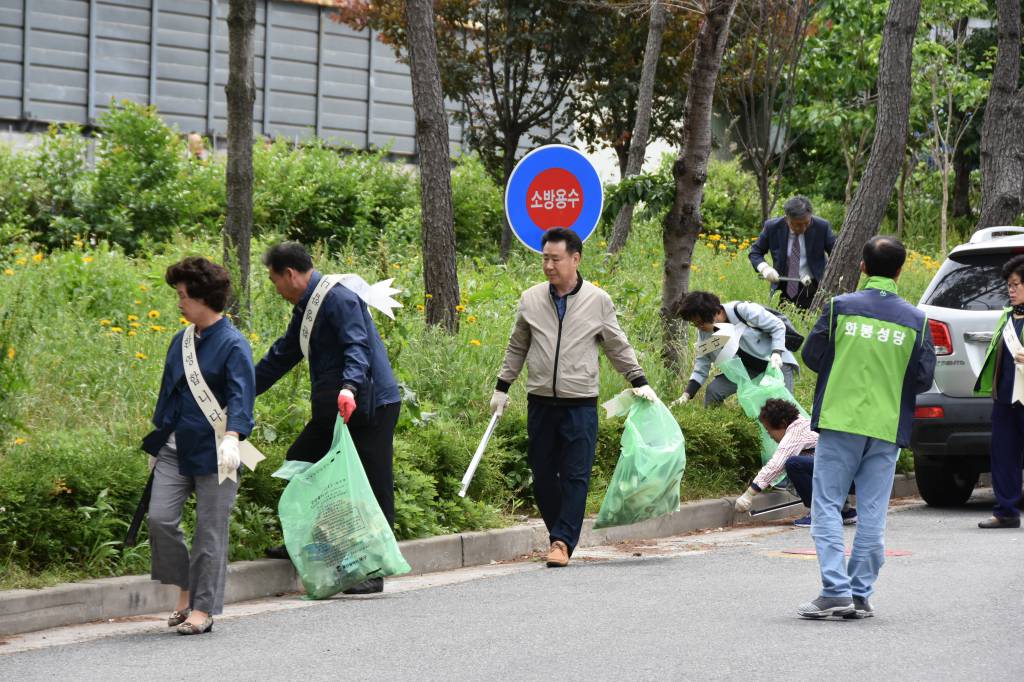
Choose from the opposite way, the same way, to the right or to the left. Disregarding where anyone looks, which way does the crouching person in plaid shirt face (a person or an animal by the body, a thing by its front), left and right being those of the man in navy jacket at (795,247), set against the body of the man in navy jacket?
to the right

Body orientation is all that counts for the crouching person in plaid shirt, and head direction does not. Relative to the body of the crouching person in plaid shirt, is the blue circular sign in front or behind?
in front

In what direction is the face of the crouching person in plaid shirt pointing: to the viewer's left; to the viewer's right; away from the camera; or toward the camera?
to the viewer's left

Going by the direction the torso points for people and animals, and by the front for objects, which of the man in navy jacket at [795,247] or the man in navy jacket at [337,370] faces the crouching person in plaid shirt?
the man in navy jacket at [795,247]

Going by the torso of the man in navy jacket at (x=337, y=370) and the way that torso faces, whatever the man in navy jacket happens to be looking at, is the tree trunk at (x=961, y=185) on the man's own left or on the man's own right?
on the man's own right

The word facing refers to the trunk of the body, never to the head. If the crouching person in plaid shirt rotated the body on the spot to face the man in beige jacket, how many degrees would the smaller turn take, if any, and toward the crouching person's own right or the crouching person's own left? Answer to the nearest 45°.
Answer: approximately 45° to the crouching person's own left

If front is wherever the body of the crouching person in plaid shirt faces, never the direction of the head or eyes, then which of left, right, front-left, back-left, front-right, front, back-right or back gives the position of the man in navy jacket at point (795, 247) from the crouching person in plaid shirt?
right

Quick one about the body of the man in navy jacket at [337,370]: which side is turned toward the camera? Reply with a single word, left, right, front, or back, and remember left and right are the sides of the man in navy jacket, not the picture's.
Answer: left

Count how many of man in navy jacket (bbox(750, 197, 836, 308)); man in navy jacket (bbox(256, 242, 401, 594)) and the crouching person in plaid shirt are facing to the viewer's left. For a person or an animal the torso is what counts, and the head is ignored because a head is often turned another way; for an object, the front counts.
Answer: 2

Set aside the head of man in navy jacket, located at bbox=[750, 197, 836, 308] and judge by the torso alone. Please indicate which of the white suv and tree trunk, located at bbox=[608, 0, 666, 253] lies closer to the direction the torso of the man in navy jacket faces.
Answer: the white suv

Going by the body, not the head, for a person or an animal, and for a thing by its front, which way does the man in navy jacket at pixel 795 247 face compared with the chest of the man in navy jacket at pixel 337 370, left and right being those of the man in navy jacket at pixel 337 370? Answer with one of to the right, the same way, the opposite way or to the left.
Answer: to the left

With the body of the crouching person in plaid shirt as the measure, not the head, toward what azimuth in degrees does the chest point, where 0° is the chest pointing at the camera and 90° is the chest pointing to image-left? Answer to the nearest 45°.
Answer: approximately 90°
